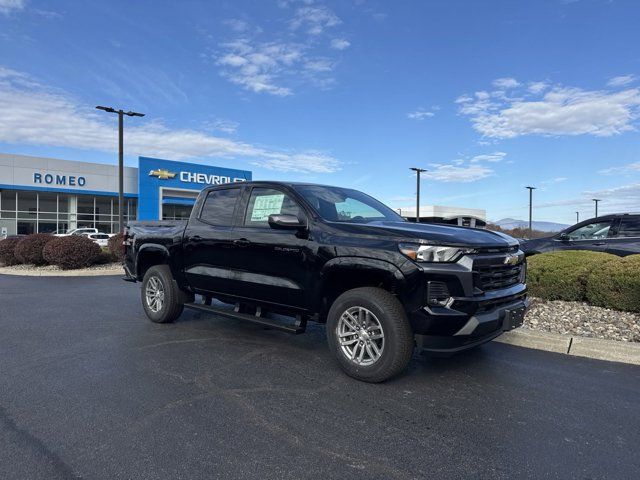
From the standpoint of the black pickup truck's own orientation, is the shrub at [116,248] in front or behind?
behind

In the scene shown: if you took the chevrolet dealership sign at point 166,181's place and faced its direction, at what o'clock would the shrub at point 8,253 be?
The shrub is roughly at 2 o'clock from the chevrolet dealership sign.

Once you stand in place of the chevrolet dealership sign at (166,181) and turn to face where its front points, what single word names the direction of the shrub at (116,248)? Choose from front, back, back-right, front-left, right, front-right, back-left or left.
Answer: front-right

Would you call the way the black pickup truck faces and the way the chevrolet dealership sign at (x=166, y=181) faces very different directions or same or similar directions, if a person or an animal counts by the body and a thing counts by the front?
same or similar directions

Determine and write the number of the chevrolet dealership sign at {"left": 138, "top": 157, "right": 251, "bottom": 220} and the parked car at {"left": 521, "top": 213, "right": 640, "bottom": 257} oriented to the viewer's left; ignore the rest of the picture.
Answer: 1

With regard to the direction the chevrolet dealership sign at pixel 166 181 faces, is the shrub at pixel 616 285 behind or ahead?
ahead

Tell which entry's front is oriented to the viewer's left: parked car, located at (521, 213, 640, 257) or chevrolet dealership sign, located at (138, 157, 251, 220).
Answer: the parked car

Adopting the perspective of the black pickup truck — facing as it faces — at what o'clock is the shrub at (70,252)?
The shrub is roughly at 6 o'clock from the black pickup truck.

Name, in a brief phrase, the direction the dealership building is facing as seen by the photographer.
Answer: facing the viewer and to the right of the viewer

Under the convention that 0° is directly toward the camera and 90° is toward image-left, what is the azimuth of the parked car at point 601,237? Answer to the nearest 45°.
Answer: approximately 90°

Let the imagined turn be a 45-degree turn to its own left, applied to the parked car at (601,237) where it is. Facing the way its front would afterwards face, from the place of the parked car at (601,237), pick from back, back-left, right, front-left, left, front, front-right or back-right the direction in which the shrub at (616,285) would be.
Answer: front-left

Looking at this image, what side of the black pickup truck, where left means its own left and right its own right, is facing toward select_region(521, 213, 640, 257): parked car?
left

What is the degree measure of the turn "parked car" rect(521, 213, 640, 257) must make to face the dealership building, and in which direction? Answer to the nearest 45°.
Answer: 0° — it already faces it

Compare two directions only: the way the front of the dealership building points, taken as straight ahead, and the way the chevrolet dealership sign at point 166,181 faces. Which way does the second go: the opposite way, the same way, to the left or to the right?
the same way

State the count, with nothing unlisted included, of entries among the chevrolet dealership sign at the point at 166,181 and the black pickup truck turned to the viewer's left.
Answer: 0

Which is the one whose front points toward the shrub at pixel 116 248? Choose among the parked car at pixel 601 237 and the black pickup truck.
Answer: the parked car

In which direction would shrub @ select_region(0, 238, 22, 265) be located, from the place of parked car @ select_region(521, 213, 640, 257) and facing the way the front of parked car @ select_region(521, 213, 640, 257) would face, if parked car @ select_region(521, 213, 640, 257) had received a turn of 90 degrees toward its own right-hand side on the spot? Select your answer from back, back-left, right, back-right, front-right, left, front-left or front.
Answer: left

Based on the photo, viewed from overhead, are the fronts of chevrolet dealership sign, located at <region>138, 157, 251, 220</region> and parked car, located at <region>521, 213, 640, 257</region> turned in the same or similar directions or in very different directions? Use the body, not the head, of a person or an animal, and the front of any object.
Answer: very different directions

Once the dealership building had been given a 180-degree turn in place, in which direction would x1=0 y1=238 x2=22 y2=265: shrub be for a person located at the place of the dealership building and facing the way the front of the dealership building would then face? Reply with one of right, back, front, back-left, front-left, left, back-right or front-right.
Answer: back-left
